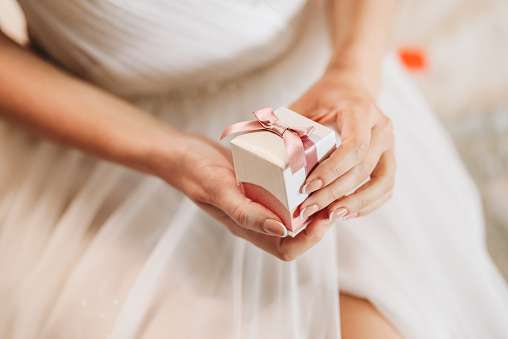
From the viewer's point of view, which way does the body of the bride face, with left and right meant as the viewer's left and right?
facing the viewer and to the right of the viewer
